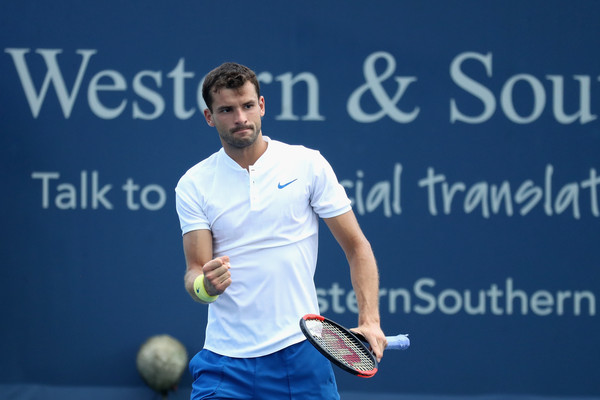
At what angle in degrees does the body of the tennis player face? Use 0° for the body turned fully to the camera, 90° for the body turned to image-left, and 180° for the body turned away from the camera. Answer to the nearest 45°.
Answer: approximately 0°
